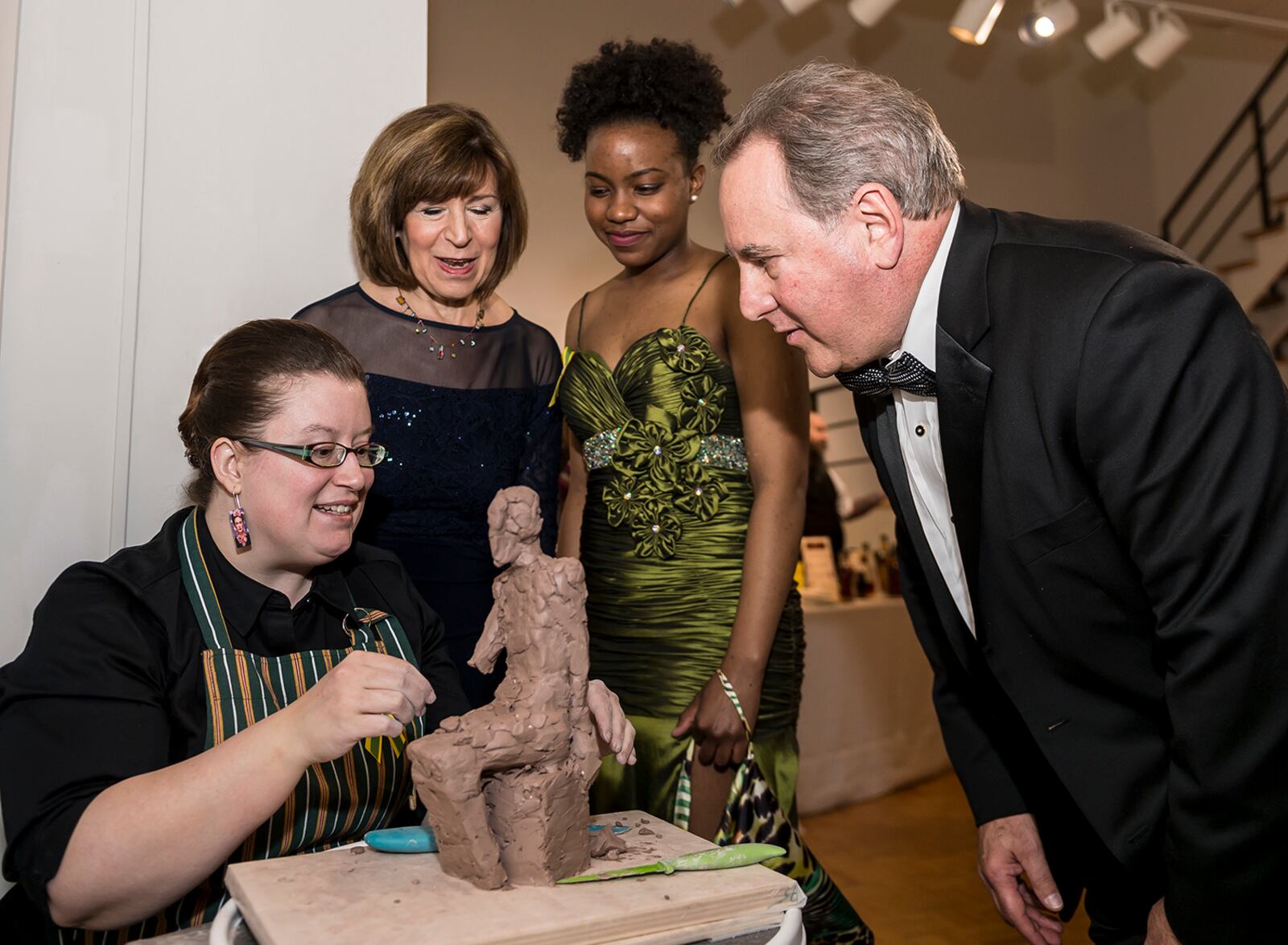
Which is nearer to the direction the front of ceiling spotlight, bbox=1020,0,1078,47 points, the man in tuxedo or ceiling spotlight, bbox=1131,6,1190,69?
the man in tuxedo

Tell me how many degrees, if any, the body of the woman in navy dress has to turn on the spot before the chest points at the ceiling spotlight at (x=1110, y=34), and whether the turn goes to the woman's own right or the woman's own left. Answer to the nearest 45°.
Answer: approximately 135° to the woman's own left

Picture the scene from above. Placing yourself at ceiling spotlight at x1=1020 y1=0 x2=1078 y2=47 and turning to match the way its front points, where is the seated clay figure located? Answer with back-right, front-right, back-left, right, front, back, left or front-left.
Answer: front-left

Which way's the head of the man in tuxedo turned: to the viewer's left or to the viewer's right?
to the viewer's left

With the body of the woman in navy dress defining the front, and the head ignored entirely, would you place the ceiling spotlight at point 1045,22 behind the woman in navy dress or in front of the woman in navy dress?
behind

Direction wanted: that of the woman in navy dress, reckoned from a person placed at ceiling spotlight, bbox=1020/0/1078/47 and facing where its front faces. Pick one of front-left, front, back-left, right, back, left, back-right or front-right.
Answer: front-left

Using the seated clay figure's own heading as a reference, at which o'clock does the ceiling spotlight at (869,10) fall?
The ceiling spotlight is roughly at 5 o'clock from the seated clay figure.

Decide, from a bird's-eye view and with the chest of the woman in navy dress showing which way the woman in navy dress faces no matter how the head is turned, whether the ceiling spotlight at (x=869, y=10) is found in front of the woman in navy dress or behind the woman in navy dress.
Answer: behind
